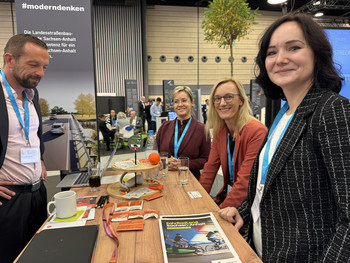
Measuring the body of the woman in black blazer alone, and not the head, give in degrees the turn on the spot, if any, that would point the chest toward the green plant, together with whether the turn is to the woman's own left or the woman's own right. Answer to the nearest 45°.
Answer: approximately 135° to the woman's own right

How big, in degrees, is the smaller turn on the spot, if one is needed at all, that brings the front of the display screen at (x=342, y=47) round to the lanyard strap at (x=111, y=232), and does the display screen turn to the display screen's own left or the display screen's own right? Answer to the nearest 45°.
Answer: approximately 45° to the display screen's own right

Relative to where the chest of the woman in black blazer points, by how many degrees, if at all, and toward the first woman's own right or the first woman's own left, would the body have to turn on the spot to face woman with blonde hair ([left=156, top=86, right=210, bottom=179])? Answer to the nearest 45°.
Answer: approximately 90° to the first woman's own right

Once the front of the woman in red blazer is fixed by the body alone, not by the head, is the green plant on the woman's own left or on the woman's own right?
on the woman's own right

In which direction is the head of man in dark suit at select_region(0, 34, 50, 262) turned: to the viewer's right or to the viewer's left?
to the viewer's right
